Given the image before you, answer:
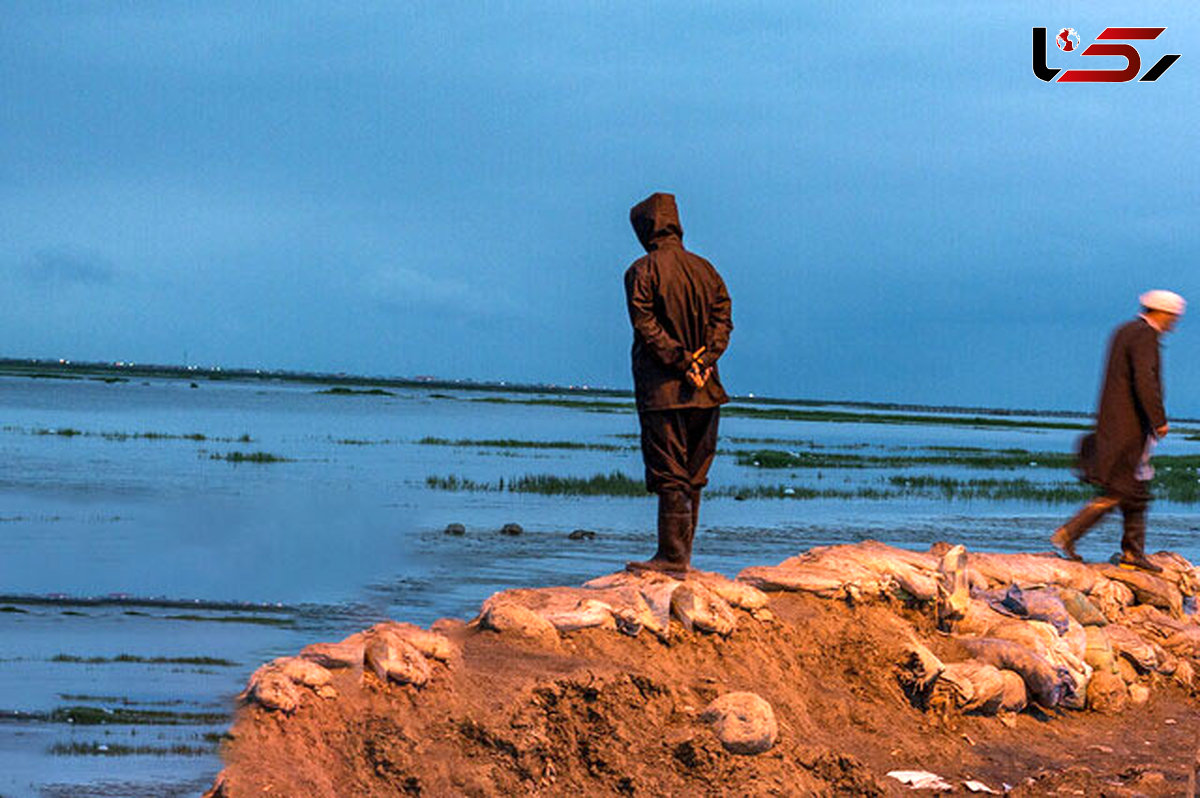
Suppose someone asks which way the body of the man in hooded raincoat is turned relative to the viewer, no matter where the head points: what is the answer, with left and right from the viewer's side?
facing away from the viewer and to the left of the viewer

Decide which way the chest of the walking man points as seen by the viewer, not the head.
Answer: to the viewer's right

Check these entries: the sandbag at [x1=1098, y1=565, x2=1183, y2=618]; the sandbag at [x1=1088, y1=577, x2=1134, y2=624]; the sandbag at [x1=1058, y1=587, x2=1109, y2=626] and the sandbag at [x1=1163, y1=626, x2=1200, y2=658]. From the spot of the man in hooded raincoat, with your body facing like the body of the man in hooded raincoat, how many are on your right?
4

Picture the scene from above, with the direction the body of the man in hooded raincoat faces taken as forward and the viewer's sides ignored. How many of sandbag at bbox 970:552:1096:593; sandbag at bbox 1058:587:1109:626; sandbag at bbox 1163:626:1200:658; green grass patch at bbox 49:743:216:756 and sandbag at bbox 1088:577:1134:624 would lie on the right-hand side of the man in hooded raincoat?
4

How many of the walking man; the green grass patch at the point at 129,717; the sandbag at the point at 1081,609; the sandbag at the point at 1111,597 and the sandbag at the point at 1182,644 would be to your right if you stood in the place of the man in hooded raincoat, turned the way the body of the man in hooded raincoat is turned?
4

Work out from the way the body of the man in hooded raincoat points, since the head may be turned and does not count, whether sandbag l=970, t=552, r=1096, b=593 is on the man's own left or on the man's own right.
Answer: on the man's own right

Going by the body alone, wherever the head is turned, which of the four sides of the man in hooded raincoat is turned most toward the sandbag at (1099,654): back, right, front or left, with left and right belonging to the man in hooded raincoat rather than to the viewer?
right

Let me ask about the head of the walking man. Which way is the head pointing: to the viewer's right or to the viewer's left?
to the viewer's right

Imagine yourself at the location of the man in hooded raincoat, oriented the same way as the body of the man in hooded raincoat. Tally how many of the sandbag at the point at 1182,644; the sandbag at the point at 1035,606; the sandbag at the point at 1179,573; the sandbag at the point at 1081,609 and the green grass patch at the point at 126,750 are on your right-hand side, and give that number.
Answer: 4
